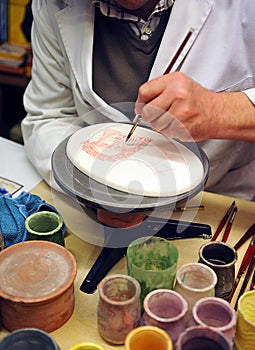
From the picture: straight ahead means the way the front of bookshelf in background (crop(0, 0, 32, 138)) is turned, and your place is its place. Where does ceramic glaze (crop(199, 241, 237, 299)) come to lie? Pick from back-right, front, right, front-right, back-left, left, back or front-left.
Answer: front

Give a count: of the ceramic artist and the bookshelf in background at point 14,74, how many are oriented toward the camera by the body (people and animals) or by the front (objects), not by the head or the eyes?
2

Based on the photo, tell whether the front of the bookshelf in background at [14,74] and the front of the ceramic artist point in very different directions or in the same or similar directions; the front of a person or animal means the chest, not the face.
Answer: same or similar directions

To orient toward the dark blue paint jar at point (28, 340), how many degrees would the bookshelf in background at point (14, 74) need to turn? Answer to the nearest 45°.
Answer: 0° — it already faces it

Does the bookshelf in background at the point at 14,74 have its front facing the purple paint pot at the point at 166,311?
yes

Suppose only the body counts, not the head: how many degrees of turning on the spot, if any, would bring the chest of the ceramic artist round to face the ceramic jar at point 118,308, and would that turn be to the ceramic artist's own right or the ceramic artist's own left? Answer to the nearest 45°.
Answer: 0° — they already face it

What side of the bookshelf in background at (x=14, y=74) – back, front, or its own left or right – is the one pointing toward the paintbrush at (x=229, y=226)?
front

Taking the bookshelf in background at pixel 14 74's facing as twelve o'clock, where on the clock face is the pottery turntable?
The pottery turntable is roughly at 12 o'clock from the bookshelf in background.

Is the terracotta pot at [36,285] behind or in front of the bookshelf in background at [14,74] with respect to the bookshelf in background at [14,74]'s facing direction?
in front

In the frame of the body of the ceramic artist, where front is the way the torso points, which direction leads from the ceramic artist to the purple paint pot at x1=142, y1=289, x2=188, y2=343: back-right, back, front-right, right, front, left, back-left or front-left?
front

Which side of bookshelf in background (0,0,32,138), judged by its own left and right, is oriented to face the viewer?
front

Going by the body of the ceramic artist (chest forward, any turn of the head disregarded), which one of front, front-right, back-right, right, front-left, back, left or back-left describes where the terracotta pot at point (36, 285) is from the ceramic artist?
front

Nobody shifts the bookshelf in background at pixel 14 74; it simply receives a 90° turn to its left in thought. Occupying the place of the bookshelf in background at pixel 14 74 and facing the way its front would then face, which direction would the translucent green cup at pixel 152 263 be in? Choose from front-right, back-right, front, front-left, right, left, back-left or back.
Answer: right

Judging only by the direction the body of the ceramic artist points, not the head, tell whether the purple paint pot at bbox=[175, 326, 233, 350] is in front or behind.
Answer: in front

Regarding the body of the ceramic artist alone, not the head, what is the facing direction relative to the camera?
toward the camera

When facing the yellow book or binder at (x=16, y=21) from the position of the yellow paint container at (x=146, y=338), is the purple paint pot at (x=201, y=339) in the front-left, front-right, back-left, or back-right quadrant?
back-right
